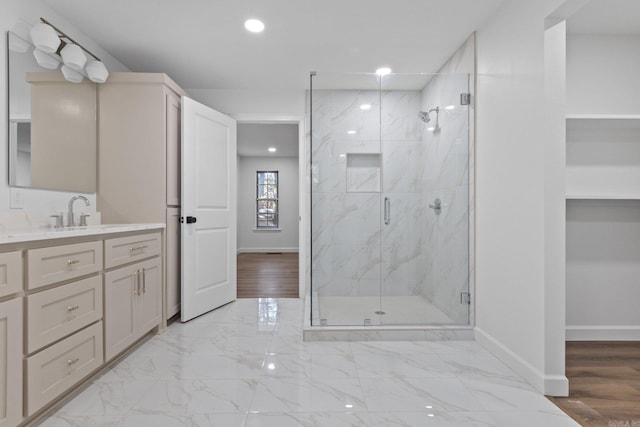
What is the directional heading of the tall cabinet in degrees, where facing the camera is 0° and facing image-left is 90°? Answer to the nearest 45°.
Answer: approximately 270°

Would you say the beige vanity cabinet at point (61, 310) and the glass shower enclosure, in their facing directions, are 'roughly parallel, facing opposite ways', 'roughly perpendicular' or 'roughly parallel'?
roughly perpendicular

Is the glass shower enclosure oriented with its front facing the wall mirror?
no

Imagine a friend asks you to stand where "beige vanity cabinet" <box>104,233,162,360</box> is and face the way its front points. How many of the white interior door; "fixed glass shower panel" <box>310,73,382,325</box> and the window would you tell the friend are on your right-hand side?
0

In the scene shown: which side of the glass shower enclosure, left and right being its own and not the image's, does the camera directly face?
front

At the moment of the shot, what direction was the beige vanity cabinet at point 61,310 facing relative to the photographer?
facing the viewer and to the right of the viewer

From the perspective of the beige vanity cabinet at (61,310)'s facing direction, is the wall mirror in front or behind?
behind

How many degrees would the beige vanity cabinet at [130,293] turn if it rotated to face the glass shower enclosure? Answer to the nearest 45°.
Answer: approximately 45° to its left

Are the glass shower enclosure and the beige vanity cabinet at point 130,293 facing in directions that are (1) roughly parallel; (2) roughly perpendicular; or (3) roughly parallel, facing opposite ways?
roughly perpendicular

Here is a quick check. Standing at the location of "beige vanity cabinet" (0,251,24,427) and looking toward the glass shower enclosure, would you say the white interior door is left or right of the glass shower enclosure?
left

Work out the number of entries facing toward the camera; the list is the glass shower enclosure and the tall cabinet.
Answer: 1
